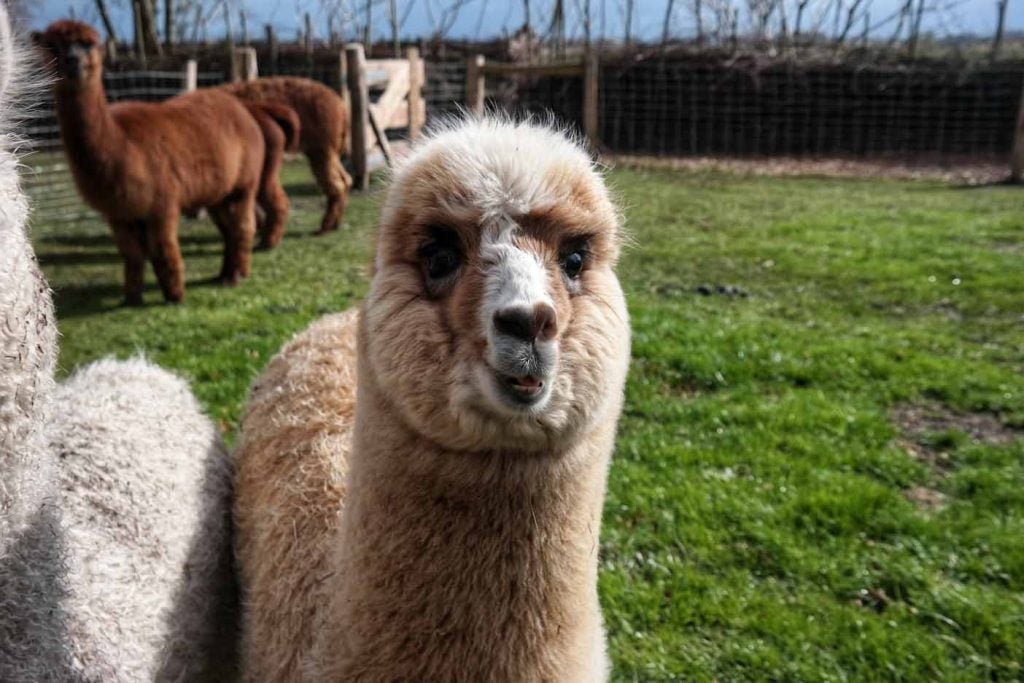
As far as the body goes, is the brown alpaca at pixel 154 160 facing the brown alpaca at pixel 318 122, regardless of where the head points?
no

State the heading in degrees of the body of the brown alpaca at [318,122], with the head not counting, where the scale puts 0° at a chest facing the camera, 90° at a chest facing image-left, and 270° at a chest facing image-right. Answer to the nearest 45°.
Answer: approximately 90°

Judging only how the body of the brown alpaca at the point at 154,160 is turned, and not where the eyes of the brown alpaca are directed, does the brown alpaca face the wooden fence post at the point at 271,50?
no

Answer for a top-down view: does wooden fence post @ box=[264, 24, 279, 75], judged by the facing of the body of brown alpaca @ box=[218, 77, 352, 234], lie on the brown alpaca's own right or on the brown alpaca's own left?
on the brown alpaca's own right

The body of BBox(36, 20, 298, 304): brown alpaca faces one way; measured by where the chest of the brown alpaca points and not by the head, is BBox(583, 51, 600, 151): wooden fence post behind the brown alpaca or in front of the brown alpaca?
behind

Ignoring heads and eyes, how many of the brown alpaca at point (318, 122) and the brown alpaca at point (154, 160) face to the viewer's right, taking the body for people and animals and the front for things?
0

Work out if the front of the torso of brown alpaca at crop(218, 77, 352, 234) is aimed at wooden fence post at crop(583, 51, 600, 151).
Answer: no

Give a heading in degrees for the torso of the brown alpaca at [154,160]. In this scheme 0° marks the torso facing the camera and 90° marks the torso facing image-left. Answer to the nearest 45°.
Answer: approximately 45°

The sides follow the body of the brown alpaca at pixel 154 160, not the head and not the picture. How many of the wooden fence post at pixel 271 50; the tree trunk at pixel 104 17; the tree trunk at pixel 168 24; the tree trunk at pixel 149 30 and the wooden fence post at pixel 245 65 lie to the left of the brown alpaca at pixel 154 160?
0

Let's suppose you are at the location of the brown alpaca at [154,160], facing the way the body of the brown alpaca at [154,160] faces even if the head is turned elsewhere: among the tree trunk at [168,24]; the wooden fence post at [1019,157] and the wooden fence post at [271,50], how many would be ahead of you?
0

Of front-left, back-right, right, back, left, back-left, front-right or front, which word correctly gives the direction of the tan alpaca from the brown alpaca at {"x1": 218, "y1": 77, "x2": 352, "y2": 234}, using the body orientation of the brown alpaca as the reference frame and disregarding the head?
left

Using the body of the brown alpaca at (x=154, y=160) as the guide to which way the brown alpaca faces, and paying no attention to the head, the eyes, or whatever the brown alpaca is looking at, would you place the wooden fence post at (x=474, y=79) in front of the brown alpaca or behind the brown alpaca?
behind

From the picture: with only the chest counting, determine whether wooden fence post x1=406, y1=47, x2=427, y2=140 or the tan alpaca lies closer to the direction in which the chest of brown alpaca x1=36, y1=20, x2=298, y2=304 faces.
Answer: the tan alpaca

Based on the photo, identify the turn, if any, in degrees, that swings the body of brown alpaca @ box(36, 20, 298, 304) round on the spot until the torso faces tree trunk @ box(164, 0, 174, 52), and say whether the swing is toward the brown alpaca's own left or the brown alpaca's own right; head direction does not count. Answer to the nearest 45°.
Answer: approximately 135° to the brown alpaca's own right
